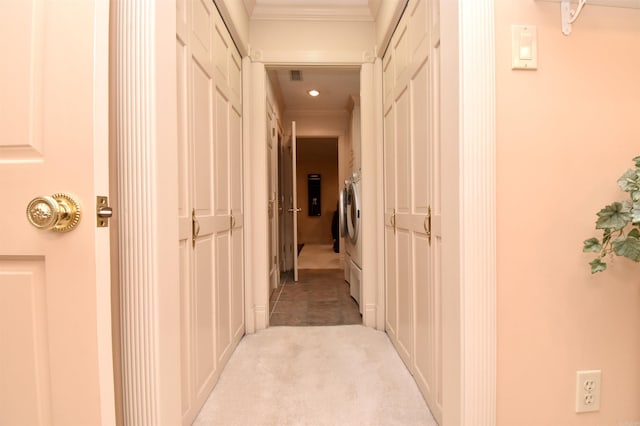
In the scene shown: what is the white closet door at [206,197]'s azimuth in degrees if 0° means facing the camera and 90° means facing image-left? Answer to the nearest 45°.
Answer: approximately 270°

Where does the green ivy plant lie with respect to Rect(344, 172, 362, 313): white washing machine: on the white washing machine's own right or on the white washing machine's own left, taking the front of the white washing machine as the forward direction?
on the white washing machine's own left

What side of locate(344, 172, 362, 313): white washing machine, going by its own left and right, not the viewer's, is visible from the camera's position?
left

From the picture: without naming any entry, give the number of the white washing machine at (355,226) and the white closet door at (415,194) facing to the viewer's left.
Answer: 2

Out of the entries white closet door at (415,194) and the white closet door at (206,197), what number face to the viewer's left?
1

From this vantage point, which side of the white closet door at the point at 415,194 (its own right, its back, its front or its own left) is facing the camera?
left

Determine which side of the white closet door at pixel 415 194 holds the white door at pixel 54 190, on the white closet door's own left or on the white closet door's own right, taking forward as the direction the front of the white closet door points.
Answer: on the white closet door's own left
